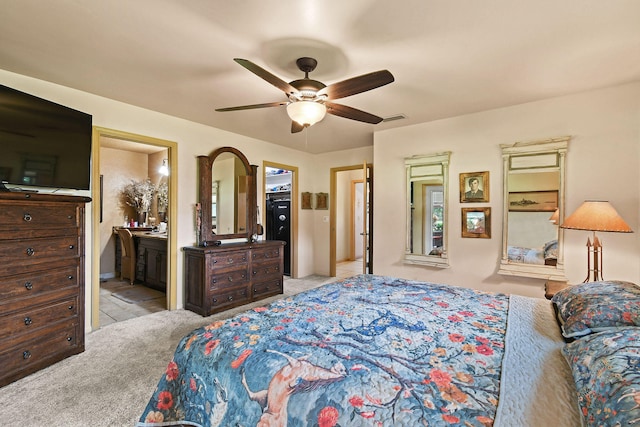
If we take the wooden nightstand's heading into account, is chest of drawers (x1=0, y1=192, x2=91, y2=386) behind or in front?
in front

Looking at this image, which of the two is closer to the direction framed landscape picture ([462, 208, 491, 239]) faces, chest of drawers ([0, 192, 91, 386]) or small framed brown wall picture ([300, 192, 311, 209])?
the chest of drawers

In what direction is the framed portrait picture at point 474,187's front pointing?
toward the camera

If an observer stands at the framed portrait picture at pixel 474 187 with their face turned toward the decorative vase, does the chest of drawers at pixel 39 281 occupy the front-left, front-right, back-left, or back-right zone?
front-left

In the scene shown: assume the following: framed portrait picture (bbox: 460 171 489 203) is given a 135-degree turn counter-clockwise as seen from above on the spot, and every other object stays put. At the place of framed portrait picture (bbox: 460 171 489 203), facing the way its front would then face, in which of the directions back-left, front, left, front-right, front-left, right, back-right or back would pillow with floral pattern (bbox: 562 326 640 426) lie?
back-right

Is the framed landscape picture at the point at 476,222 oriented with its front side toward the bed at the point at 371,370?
yes

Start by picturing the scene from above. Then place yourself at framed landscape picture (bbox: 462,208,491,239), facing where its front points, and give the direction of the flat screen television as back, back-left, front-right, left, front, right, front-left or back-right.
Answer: front-right

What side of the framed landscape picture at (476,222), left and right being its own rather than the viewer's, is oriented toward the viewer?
front
